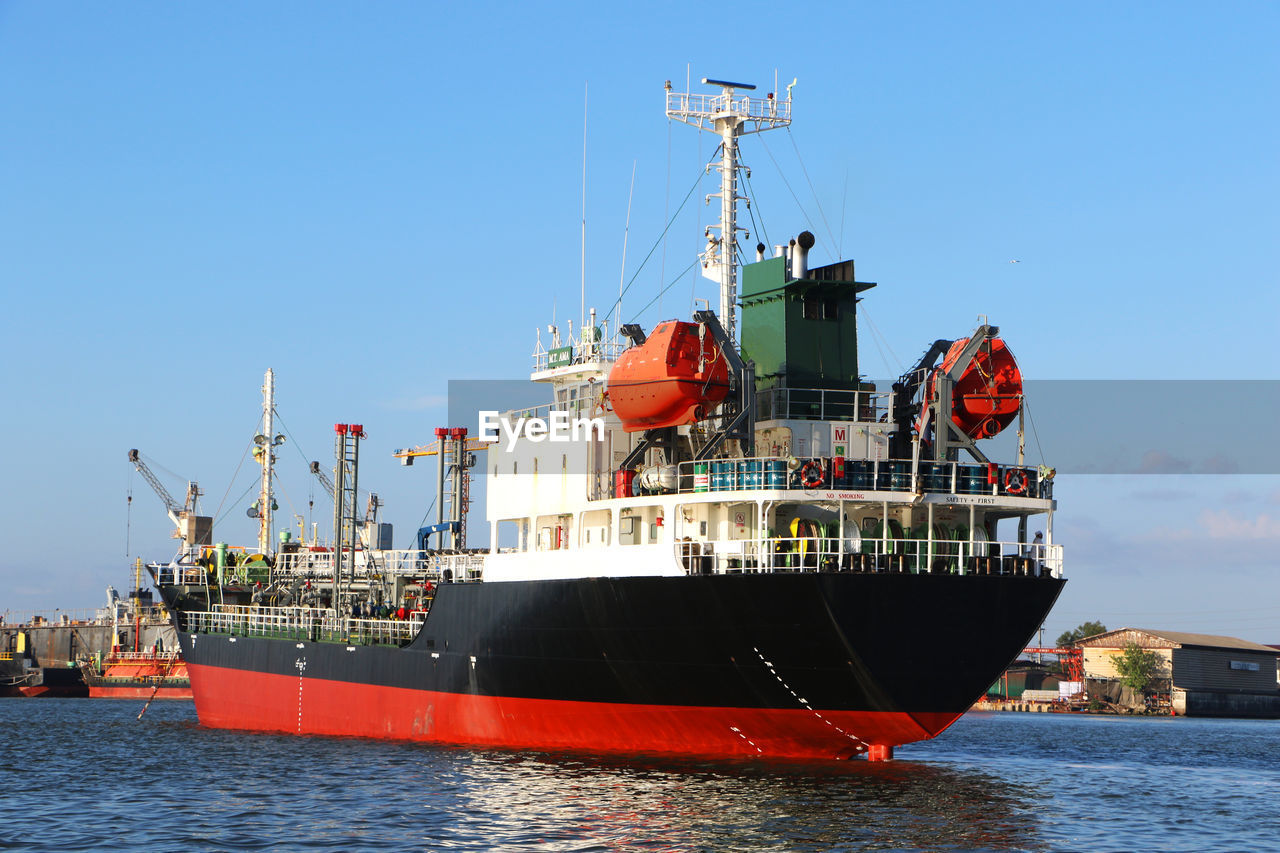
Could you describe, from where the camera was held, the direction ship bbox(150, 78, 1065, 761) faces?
facing away from the viewer and to the left of the viewer
